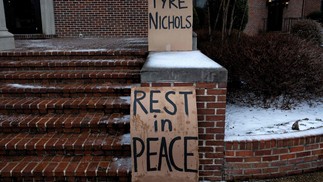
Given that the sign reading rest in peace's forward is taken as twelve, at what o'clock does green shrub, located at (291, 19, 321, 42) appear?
The green shrub is roughly at 7 o'clock from the sign reading rest in peace.

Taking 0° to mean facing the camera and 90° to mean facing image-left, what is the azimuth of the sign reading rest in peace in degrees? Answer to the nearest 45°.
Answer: approximately 0°

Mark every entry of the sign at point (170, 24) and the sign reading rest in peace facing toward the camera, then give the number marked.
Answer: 2

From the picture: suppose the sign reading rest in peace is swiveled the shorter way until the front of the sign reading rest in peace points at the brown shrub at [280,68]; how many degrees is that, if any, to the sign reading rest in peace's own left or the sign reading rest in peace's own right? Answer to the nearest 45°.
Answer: approximately 135° to the sign reading rest in peace's own left

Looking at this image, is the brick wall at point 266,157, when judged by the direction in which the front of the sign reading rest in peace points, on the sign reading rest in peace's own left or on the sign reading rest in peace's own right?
on the sign reading rest in peace's own left

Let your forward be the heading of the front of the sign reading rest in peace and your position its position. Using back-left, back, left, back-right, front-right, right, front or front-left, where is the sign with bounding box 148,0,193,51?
back

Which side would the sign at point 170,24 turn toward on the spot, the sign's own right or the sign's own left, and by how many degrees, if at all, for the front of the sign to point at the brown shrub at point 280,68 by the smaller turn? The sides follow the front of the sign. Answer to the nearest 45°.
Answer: approximately 90° to the sign's own left
